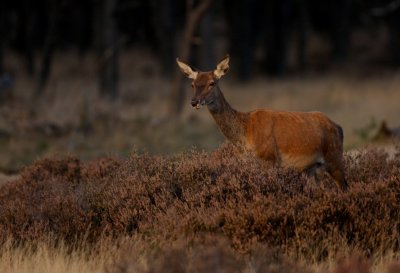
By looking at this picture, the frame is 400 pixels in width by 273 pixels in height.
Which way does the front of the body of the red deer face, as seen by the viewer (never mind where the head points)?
to the viewer's left

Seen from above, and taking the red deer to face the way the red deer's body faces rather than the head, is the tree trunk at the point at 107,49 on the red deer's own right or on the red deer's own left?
on the red deer's own right
